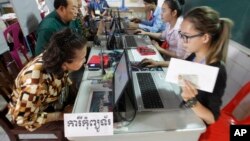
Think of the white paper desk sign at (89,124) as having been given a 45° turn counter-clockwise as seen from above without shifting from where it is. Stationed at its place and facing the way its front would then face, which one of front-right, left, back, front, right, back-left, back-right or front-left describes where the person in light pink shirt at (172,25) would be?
left

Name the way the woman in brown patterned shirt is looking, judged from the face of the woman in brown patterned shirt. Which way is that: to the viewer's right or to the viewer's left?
to the viewer's right

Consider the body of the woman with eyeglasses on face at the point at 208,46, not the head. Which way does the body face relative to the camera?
to the viewer's left

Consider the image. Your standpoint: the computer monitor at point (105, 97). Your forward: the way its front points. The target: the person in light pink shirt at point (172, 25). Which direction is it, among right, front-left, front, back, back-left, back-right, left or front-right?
back-right

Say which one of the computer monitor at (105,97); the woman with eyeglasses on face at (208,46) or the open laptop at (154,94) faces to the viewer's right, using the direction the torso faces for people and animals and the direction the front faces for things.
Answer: the open laptop

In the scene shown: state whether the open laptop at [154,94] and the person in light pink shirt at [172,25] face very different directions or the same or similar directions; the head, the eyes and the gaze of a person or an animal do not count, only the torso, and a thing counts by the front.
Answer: very different directions

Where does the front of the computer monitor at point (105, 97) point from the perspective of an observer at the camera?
facing to the left of the viewer

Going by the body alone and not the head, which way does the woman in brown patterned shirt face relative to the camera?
to the viewer's right

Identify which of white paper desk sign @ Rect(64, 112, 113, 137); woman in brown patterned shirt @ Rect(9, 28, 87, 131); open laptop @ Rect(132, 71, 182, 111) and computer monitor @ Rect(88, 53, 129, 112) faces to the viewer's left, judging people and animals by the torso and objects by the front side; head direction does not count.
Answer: the computer monitor

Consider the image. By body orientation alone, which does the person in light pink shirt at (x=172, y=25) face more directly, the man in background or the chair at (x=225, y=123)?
the man in background

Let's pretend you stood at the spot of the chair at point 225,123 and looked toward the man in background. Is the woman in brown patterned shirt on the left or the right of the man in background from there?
left
